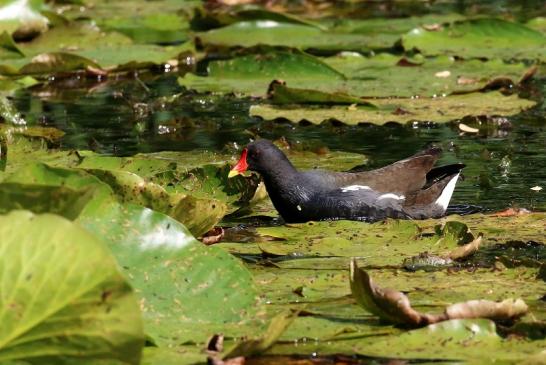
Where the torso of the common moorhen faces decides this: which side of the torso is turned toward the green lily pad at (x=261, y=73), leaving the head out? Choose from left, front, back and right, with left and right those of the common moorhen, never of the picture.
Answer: right

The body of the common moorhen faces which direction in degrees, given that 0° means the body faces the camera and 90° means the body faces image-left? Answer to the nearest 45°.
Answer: approximately 90°

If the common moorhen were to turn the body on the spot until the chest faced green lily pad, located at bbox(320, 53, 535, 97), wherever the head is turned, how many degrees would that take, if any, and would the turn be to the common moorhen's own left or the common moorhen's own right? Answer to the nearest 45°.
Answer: approximately 90° to the common moorhen's own right

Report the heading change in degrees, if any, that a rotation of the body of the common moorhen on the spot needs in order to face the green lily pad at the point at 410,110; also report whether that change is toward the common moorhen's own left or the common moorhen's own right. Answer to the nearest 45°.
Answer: approximately 90° to the common moorhen's own right

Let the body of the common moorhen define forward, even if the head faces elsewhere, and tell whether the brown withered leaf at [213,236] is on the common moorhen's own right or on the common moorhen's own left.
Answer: on the common moorhen's own left

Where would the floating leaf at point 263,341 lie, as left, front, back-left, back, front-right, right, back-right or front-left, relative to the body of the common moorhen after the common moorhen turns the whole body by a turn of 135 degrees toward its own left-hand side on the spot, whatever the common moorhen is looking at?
front-right

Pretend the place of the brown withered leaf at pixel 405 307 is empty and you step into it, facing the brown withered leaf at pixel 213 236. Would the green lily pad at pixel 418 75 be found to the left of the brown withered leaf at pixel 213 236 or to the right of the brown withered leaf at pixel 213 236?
right

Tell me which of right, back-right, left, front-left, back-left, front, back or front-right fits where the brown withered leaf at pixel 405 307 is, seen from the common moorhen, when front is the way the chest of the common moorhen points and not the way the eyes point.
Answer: left

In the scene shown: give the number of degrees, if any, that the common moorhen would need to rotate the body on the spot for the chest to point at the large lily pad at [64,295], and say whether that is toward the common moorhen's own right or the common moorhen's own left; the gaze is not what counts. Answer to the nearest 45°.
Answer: approximately 90° to the common moorhen's own left
